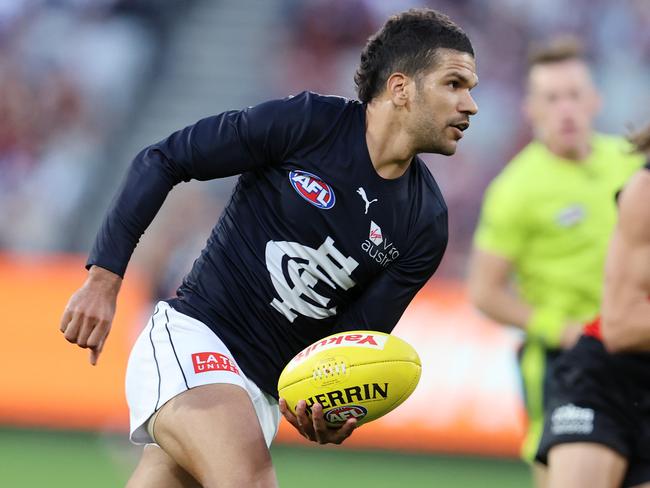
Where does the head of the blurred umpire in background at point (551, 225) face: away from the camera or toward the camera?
toward the camera

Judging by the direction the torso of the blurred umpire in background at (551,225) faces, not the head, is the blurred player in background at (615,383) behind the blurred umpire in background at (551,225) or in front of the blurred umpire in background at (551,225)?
in front

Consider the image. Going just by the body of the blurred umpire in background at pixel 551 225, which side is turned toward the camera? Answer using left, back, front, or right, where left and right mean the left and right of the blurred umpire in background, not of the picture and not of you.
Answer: front
